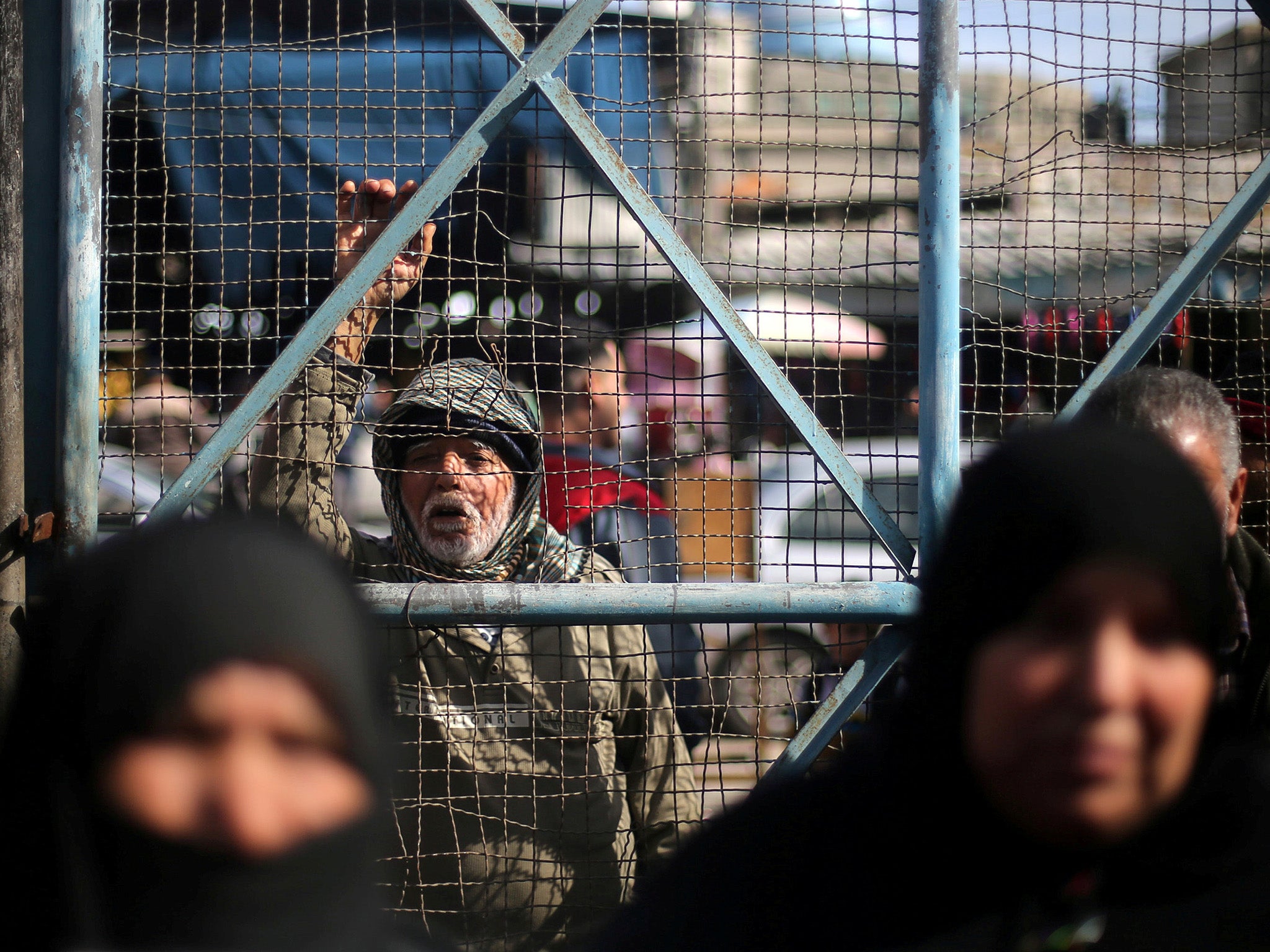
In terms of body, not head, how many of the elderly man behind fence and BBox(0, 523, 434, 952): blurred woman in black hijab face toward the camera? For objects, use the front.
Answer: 2

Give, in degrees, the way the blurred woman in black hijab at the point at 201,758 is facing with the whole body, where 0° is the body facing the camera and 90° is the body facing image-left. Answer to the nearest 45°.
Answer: approximately 0°

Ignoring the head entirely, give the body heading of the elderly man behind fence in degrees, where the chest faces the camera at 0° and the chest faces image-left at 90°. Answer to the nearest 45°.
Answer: approximately 0°

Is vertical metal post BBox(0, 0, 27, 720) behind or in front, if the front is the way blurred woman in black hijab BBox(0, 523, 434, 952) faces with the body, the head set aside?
behind

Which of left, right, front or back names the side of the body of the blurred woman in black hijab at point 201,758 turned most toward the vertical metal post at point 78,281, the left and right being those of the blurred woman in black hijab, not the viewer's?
back
